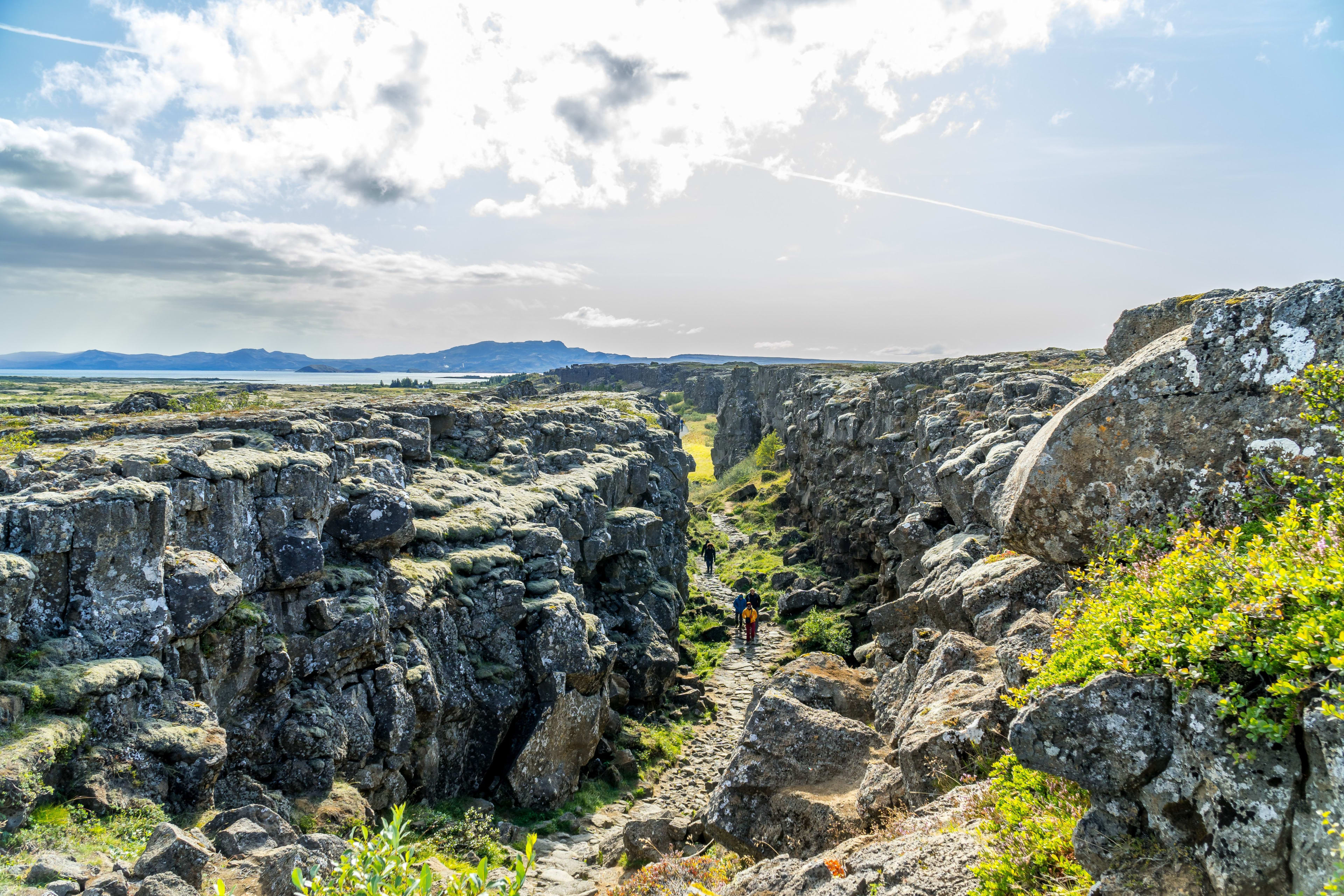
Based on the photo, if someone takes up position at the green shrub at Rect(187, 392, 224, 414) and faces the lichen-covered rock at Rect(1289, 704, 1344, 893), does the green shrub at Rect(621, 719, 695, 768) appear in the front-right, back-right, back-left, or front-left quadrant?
front-left

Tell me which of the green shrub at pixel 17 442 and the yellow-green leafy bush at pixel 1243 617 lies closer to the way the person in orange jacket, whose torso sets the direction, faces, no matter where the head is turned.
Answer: the yellow-green leafy bush

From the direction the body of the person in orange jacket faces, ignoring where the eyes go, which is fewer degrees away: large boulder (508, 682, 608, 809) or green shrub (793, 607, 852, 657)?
the large boulder

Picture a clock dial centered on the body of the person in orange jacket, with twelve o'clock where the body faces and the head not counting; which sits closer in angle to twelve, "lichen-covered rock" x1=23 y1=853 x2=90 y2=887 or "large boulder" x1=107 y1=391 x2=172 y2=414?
the lichen-covered rock

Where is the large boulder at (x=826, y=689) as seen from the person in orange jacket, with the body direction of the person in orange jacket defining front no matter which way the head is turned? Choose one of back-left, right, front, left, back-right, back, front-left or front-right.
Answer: front

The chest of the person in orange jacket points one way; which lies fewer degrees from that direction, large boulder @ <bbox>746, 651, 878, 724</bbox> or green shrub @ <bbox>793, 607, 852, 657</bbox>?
the large boulder

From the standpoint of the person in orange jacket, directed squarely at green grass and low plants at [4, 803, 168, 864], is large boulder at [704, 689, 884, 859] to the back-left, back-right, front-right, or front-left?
front-left

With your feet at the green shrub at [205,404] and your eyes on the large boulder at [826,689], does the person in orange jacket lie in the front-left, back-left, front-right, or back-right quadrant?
front-left

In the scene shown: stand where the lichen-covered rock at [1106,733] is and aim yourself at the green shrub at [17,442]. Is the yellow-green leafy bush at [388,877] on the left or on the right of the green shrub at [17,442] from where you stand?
left
